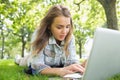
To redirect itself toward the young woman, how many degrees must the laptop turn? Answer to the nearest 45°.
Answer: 0° — it already faces them

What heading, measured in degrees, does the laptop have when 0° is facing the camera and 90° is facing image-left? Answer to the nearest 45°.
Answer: approximately 135°
